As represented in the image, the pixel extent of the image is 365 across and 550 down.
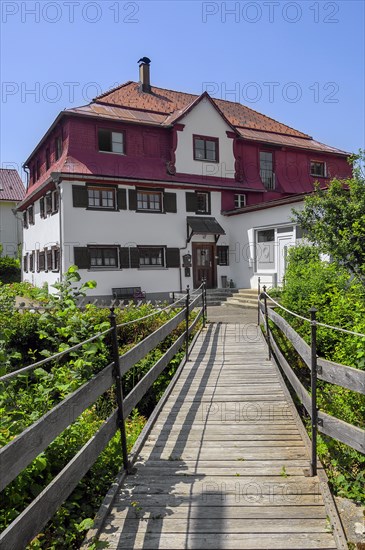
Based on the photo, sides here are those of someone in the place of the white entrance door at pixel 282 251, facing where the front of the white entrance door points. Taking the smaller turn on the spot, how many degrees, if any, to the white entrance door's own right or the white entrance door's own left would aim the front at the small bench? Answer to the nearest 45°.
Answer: approximately 90° to the white entrance door's own right

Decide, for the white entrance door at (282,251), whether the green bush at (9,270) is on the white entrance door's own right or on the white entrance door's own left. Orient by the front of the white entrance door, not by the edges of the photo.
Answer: on the white entrance door's own right

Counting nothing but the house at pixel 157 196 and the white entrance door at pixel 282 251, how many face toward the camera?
2

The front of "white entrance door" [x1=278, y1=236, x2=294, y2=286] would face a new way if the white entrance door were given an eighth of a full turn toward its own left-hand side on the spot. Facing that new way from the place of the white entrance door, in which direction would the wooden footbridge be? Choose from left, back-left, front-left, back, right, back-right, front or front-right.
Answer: front-right

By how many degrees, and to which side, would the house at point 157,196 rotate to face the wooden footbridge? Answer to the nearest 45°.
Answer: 0° — it already faces it

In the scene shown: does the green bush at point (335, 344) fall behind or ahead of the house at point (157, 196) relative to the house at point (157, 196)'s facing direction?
ahead

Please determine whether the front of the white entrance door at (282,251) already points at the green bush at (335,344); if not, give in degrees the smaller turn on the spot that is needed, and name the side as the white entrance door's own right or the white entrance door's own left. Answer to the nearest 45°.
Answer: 0° — it already faces it

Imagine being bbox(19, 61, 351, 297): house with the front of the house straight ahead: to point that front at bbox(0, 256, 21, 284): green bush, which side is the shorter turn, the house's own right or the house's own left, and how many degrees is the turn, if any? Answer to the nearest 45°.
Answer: approximately 135° to the house's own right

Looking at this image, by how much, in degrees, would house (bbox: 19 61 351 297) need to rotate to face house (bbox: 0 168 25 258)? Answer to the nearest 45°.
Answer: approximately 135° to its right

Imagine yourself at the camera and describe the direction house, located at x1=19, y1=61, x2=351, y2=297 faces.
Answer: facing the viewer

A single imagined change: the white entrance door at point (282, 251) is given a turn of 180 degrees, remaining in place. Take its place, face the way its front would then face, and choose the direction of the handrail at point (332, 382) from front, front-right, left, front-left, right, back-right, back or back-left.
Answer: back

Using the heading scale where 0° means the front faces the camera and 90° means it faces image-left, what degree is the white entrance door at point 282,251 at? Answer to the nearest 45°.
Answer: approximately 0°
